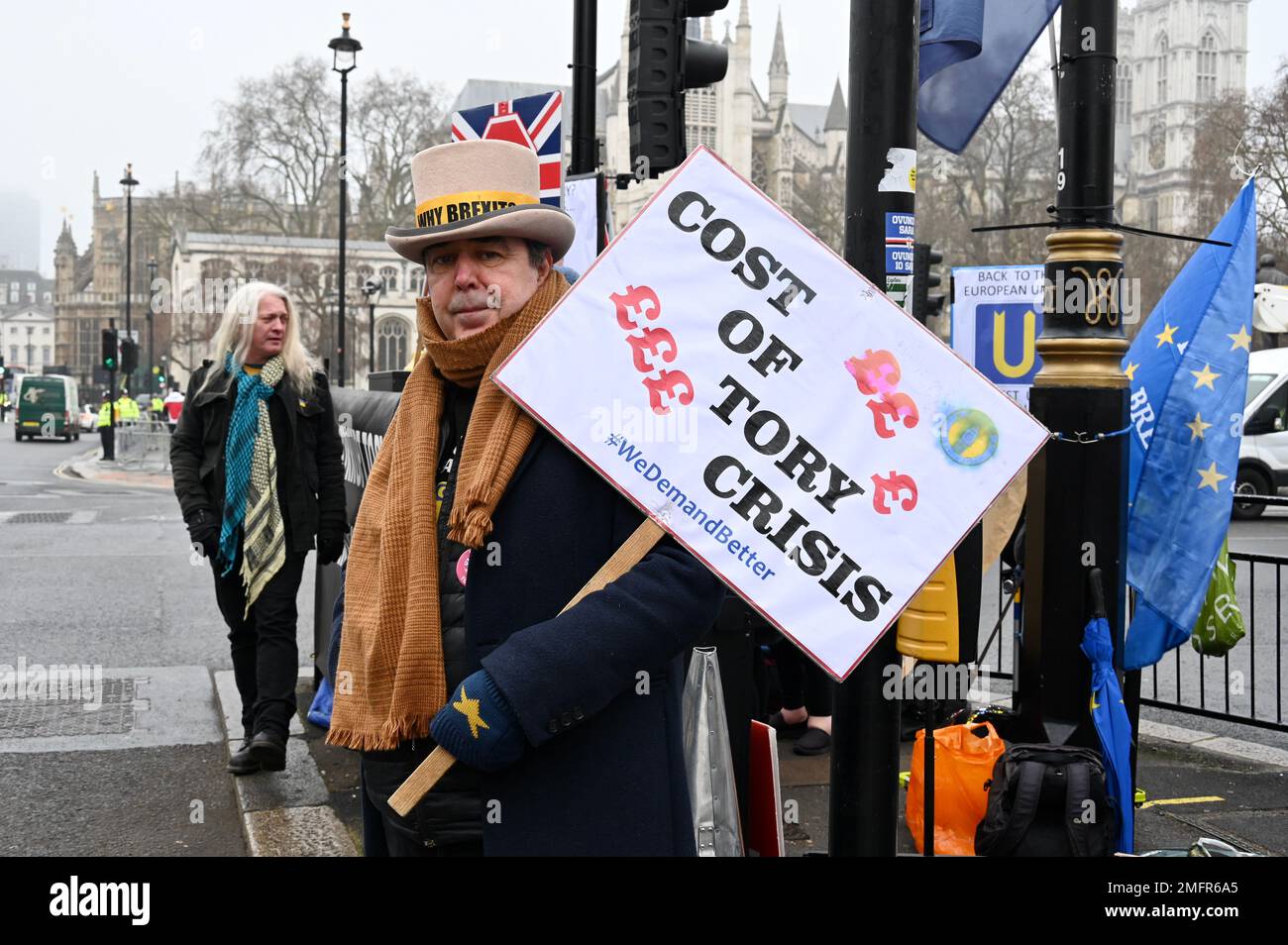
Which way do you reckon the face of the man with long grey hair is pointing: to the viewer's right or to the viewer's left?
to the viewer's right

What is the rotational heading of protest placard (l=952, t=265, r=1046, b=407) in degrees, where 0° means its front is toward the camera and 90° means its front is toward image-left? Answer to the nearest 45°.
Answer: approximately 0°

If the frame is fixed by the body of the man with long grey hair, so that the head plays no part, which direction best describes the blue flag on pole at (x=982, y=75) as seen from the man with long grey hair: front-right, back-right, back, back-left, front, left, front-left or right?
left

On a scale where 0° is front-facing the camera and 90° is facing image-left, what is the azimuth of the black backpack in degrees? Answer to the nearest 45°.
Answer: approximately 180°

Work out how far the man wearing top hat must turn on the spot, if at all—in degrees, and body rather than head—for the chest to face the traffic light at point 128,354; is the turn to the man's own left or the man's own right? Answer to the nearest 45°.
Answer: approximately 135° to the man's own right

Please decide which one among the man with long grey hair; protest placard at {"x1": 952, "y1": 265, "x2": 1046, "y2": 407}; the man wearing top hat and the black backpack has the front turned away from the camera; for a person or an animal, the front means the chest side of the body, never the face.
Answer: the black backpack

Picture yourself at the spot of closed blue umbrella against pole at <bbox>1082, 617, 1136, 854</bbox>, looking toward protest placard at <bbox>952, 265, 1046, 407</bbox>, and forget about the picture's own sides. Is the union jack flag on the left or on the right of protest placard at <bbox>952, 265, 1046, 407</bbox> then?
left
